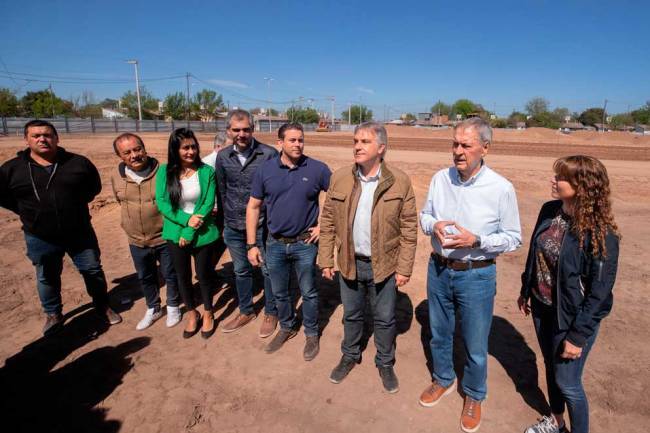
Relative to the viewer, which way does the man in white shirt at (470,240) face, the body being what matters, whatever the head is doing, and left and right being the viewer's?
facing the viewer and to the left of the viewer

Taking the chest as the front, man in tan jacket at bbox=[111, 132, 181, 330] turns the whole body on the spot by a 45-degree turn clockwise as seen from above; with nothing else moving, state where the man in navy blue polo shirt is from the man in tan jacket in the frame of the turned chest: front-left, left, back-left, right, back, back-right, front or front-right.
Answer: left

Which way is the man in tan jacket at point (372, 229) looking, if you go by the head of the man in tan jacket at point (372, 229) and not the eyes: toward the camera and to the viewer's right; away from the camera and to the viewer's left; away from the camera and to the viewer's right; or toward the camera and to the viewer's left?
toward the camera and to the viewer's left

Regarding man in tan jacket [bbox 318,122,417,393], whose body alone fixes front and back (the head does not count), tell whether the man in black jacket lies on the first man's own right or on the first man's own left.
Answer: on the first man's own right

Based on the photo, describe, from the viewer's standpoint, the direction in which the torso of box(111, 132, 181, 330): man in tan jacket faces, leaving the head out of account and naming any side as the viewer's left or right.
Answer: facing the viewer

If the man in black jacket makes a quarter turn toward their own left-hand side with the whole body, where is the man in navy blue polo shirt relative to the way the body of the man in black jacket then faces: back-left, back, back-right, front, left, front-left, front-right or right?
front-right

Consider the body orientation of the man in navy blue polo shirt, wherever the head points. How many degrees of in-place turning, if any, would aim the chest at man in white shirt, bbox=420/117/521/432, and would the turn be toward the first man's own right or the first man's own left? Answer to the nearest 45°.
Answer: approximately 45° to the first man's own left

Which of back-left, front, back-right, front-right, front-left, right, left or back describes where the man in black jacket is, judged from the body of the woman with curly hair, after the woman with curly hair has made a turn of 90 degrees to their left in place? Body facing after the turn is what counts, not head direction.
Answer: back-right

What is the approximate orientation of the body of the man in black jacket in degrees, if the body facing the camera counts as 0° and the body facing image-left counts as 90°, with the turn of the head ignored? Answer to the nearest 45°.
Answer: approximately 0°

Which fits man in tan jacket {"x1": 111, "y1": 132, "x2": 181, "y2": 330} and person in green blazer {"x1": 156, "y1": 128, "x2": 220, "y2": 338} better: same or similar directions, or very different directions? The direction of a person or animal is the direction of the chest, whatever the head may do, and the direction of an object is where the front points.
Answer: same or similar directions

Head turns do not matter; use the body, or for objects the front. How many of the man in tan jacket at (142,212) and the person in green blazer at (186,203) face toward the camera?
2

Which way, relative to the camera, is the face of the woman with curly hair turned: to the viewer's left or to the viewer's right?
to the viewer's left

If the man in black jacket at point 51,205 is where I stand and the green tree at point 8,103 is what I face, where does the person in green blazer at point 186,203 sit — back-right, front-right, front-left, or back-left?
back-right

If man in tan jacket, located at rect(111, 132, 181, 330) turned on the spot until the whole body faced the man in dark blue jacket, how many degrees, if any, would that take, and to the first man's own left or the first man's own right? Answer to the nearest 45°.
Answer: approximately 45° to the first man's own left

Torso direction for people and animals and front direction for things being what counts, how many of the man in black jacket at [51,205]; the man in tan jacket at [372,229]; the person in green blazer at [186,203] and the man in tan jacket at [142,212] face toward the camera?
4

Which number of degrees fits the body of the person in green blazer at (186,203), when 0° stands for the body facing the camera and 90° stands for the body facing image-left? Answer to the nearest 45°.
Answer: approximately 0°
